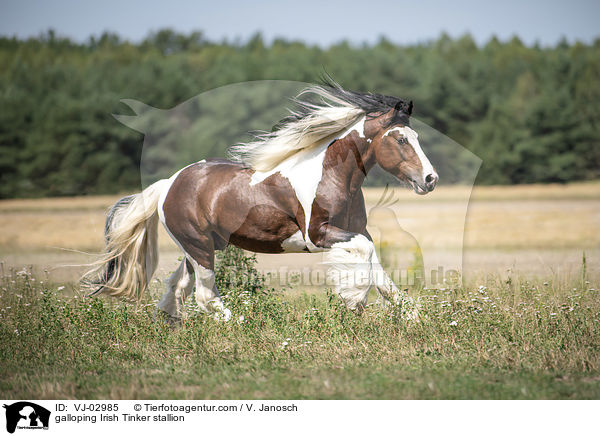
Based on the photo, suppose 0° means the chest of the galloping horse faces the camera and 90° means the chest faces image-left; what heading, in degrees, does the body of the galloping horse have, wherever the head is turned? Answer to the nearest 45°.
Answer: approximately 270°
